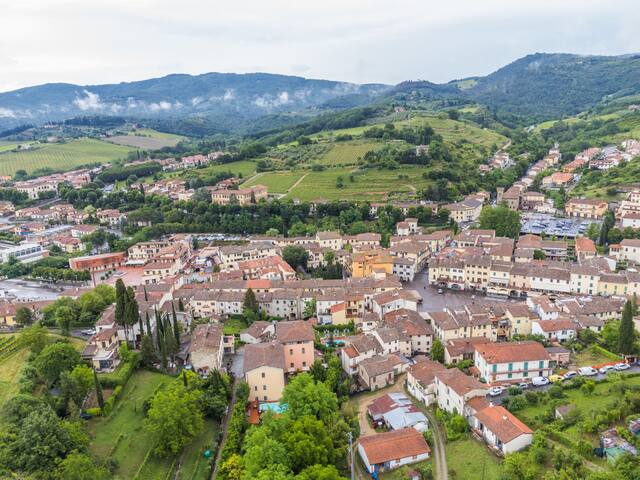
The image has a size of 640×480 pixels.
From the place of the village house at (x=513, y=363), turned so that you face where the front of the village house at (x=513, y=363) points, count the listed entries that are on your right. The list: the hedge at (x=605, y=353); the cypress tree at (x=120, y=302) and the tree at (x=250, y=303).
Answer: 2

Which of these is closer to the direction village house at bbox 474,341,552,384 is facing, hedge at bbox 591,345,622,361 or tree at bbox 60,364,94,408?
the tree

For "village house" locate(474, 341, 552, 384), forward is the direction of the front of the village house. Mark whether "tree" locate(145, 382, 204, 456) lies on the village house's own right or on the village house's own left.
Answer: on the village house's own right

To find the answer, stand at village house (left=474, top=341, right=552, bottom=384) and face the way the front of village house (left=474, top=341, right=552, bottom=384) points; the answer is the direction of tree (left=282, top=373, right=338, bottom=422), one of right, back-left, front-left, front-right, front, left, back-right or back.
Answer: front-right

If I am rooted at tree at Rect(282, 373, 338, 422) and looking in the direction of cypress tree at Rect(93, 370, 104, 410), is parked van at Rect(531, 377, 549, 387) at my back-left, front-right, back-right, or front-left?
back-right

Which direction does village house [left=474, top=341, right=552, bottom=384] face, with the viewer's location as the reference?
facing the viewer

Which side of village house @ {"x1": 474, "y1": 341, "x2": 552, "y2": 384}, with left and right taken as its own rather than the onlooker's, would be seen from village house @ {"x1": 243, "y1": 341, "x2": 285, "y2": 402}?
right

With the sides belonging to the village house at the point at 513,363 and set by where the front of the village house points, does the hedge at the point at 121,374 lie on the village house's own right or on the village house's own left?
on the village house's own right

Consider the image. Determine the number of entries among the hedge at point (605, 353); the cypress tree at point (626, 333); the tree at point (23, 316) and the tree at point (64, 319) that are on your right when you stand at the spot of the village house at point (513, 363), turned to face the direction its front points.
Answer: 2

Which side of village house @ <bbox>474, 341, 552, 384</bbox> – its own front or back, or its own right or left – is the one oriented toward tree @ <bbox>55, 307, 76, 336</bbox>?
right

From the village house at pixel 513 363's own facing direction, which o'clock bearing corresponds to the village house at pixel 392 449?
the village house at pixel 392 449 is roughly at 1 o'clock from the village house at pixel 513 363.

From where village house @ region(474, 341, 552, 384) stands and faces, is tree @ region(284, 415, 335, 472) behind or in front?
in front

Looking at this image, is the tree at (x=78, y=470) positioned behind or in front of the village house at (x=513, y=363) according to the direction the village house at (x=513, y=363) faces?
in front

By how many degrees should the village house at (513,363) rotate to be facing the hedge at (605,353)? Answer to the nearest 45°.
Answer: approximately 135° to its left

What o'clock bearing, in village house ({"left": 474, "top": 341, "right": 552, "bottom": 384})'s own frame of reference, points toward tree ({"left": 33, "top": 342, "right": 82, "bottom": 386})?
The tree is roughly at 2 o'clock from the village house.

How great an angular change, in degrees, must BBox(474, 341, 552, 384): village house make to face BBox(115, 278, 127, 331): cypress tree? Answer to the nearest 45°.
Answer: approximately 90° to its right

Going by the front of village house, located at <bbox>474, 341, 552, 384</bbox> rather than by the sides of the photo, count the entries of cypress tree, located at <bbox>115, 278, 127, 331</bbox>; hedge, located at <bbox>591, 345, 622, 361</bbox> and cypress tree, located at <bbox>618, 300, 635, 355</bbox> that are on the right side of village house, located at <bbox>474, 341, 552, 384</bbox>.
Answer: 1
